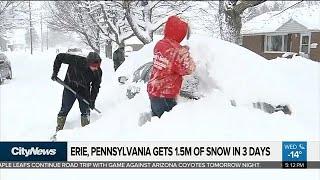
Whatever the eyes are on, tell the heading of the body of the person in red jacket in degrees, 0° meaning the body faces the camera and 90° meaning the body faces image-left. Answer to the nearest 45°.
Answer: approximately 225°

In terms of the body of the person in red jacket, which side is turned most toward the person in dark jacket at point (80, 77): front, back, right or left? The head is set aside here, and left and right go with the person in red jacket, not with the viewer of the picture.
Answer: left

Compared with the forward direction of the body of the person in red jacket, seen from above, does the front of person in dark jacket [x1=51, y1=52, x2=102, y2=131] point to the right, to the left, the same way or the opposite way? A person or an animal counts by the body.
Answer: to the right

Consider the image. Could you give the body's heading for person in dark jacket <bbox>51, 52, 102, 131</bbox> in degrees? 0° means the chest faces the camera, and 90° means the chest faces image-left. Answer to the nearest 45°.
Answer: approximately 315°

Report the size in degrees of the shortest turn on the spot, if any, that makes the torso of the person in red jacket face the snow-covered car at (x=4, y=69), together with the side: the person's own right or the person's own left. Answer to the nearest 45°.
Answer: approximately 90° to the person's own left
